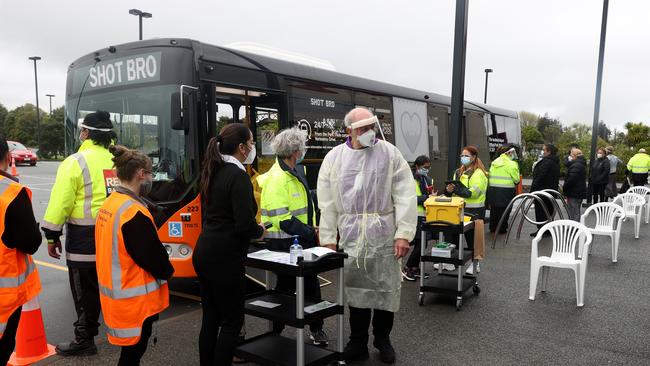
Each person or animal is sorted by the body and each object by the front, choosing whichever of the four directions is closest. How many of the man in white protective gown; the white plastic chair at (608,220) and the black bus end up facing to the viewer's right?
0

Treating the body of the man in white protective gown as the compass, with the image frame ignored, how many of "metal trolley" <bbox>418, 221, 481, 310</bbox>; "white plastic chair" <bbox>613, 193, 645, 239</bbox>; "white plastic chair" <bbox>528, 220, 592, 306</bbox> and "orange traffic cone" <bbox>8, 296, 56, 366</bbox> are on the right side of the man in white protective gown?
1

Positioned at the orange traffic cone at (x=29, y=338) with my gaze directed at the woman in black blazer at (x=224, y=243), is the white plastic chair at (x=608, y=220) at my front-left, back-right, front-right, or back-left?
front-left

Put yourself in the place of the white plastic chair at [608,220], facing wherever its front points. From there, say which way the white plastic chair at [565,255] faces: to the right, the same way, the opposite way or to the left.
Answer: the same way

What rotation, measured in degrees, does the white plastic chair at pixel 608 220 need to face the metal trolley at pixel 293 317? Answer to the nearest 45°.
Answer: approximately 45° to its left

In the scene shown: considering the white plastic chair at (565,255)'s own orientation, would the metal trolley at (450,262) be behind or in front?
in front

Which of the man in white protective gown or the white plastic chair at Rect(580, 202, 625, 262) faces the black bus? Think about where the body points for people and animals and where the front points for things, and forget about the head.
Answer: the white plastic chair

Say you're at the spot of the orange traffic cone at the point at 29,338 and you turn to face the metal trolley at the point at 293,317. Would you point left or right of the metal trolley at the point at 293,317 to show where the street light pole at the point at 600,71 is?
left

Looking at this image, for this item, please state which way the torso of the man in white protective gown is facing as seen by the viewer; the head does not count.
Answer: toward the camera

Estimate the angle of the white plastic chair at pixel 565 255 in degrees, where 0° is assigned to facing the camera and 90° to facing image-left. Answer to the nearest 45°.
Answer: approximately 45°

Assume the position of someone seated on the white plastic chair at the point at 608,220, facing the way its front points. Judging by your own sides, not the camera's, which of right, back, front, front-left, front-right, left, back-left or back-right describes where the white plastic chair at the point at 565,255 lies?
front-left

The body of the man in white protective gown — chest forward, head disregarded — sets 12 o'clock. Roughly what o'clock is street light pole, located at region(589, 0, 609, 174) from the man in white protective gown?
The street light pole is roughly at 7 o'clock from the man in white protective gown.

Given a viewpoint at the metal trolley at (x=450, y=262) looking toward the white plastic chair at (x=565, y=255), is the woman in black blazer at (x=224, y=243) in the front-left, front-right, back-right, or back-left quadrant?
back-right

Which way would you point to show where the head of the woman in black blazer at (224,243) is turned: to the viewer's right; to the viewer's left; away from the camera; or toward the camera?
to the viewer's right

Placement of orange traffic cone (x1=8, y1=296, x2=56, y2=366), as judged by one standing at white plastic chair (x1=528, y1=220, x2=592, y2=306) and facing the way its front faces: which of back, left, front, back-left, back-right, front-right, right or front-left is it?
front

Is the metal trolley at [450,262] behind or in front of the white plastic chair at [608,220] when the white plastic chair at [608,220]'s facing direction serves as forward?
in front

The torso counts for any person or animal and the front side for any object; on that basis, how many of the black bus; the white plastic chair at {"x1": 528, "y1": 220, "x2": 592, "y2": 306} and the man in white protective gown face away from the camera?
0

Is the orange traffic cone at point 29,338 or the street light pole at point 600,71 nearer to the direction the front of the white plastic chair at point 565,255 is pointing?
the orange traffic cone

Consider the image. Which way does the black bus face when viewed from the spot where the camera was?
facing the viewer and to the left of the viewer
